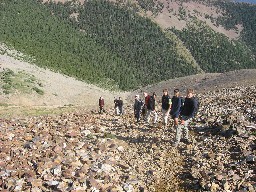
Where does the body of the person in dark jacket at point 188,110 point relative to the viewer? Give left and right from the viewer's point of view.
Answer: facing the viewer and to the left of the viewer
